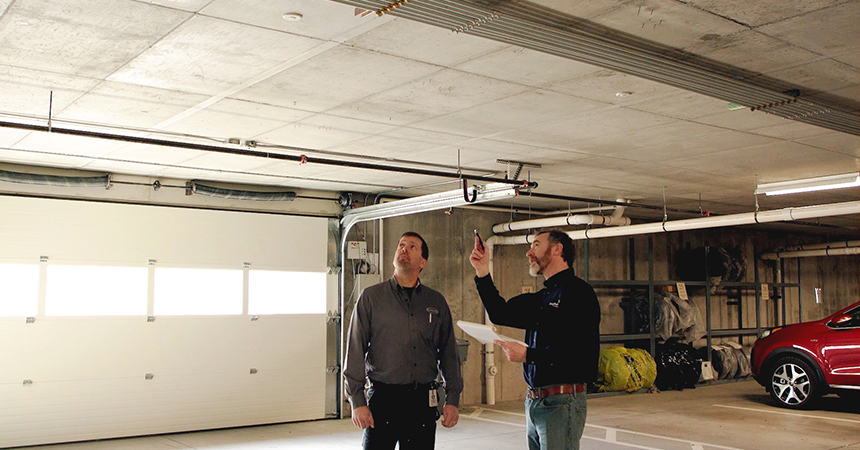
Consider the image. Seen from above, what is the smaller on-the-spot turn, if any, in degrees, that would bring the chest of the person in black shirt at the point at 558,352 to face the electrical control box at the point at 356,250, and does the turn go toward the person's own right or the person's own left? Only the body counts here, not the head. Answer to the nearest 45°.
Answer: approximately 90° to the person's own right

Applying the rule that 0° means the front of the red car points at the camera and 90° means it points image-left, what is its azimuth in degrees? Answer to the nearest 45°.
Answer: approximately 90°

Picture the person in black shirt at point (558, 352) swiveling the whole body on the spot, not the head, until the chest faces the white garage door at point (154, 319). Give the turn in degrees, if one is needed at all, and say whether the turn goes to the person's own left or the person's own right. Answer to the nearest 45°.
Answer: approximately 45° to the person's own right

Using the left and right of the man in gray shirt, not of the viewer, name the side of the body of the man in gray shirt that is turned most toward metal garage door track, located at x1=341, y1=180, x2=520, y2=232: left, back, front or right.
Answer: back

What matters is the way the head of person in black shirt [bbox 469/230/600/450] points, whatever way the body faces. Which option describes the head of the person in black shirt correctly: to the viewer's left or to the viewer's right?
to the viewer's left

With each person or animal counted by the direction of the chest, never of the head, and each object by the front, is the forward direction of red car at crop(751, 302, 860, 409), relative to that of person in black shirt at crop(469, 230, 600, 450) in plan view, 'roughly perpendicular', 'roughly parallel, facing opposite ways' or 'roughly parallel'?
roughly parallel

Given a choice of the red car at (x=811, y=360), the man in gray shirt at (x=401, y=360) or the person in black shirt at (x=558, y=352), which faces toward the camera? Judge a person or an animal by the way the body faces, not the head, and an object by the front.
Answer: the man in gray shirt

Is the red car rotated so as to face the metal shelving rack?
no

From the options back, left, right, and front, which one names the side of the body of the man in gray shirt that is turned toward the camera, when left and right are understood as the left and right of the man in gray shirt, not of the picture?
front

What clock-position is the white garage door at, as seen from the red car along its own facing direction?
The white garage door is roughly at 11 o'clock from the red car.

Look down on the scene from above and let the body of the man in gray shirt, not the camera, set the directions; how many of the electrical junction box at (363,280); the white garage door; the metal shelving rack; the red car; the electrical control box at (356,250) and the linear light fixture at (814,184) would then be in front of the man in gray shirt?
0

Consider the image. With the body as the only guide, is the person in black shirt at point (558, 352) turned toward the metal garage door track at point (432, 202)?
no

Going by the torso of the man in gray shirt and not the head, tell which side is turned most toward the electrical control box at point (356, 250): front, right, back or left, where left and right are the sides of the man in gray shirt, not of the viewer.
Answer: back

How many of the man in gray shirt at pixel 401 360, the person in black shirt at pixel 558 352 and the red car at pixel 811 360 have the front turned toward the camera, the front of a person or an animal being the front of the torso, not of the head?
1

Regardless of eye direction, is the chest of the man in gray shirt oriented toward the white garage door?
no
